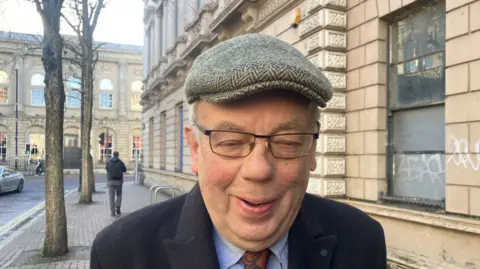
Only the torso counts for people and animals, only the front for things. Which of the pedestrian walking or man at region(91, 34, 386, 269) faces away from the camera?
the pedestrian walking

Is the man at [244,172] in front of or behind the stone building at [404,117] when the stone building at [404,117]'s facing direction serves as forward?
in front

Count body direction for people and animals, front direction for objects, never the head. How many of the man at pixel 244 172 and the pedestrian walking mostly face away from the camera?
1

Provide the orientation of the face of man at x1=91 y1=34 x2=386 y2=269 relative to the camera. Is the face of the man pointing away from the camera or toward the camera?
toward the camera

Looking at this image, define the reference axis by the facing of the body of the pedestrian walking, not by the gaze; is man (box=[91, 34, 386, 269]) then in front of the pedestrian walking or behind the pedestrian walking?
behind

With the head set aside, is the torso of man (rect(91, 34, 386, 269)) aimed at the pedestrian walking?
no

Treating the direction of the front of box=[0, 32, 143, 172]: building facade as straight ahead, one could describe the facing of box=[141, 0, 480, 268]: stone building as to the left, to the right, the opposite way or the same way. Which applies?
to the right

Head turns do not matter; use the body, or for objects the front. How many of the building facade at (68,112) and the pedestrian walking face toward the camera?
1

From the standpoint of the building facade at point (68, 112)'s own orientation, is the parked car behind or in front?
in front

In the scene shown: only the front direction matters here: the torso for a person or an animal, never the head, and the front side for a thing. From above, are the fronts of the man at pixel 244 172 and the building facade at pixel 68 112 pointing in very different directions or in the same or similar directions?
same or similar directions

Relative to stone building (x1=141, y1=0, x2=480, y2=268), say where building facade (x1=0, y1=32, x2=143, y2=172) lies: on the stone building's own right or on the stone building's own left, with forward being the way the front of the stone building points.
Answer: on the stone building's own right

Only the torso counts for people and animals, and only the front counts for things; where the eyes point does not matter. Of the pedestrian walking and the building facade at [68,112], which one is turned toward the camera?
the building facade

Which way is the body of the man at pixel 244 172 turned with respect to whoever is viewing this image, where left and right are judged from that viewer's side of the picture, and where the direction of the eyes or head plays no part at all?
facing the viewer

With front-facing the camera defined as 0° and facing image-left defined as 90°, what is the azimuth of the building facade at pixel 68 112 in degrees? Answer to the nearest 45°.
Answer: approximately 0°

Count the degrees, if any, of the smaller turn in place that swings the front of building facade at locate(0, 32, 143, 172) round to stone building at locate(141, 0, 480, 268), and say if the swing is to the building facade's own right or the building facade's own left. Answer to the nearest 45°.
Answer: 0° — it already faces it

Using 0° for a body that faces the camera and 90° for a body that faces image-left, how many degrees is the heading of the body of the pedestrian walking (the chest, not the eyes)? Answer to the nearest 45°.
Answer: approximately 180°

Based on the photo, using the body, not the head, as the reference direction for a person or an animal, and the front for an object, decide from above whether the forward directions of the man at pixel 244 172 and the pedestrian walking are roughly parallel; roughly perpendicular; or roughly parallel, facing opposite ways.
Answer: roughly parallel, facing opposite ways
